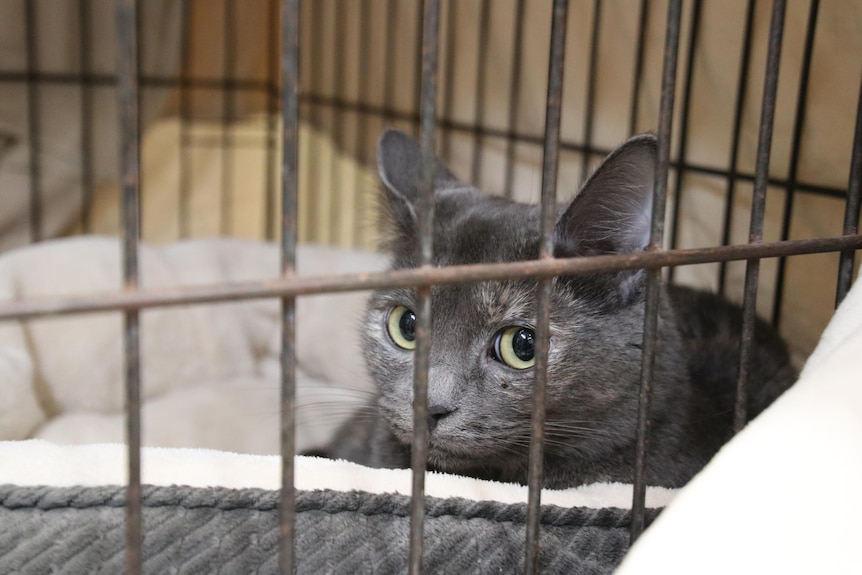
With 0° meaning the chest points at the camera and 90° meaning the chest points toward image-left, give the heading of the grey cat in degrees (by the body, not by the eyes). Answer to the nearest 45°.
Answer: approximately 45°

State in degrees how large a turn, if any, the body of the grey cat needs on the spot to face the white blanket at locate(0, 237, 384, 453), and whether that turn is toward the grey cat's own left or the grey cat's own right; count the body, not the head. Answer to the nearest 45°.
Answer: approximately 90° to the grey cat's own right
